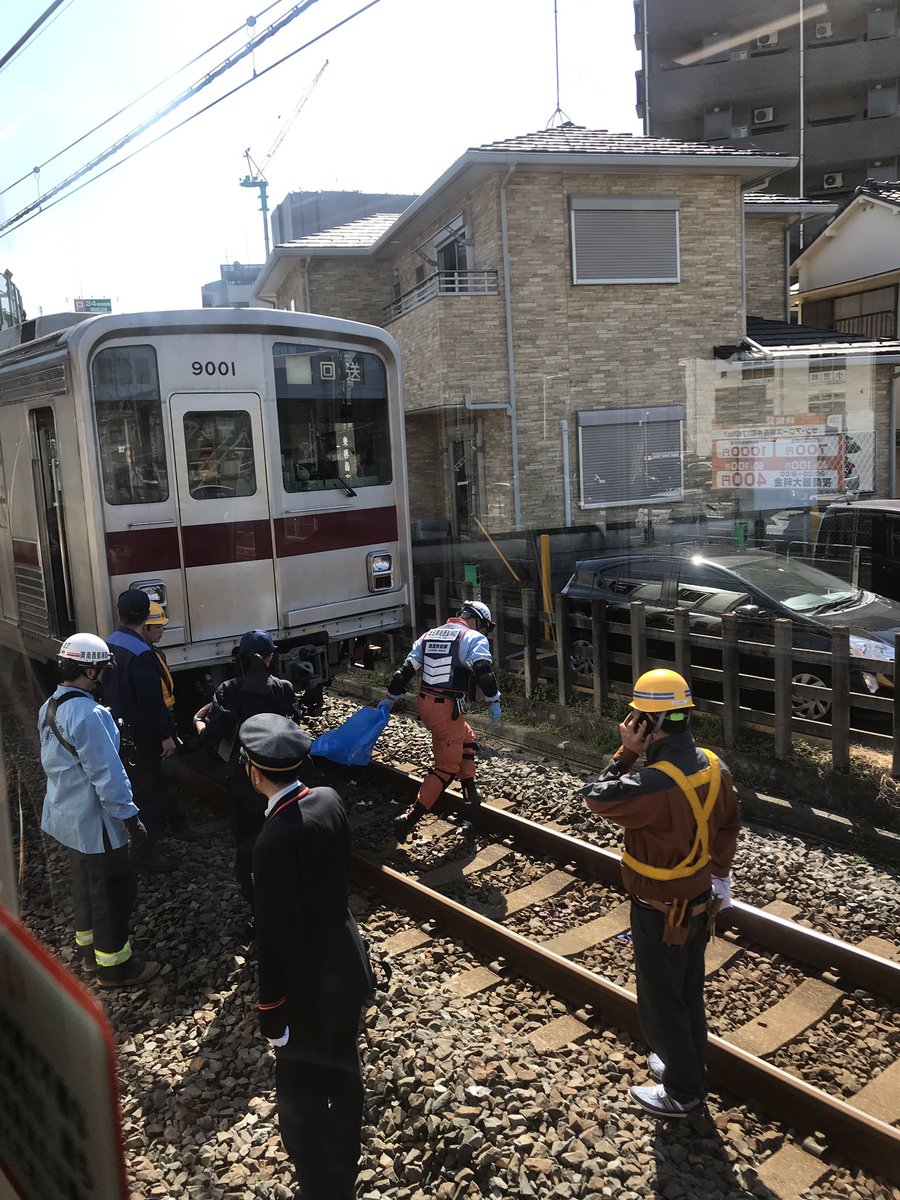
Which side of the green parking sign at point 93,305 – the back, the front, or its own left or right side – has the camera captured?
front

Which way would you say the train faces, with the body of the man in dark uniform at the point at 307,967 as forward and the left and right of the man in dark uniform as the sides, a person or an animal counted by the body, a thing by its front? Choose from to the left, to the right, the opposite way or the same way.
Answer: the opposite way

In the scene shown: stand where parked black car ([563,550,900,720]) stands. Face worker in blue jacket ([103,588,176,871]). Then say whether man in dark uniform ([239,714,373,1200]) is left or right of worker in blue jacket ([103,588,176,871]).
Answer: left

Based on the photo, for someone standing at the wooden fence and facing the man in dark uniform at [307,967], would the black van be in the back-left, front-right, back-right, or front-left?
back-left

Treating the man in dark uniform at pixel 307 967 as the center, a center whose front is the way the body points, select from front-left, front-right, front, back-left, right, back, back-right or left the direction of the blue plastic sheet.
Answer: front-right
